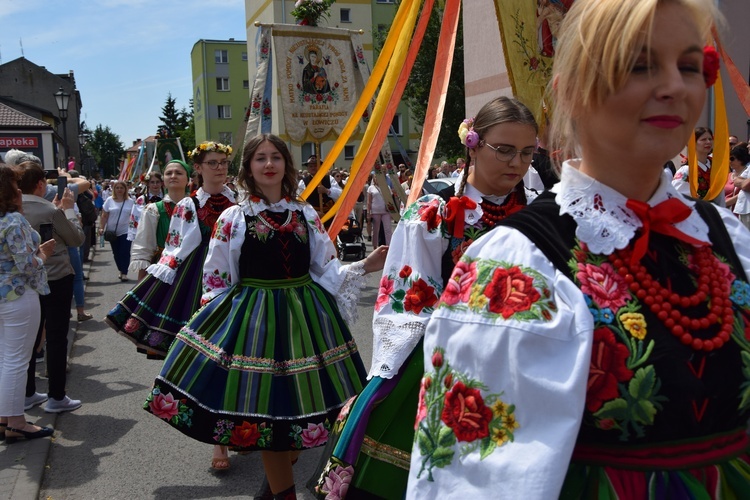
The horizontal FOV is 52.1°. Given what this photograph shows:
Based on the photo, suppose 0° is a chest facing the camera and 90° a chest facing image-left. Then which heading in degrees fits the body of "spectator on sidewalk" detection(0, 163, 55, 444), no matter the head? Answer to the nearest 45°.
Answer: approximately 270°

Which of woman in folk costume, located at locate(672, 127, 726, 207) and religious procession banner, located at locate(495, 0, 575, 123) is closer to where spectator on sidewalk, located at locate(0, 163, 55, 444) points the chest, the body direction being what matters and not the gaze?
the woman in folk costume

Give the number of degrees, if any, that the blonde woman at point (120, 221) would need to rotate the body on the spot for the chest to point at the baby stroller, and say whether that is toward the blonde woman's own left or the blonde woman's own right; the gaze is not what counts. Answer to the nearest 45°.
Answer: approximately 90° to the blonde woman's own left

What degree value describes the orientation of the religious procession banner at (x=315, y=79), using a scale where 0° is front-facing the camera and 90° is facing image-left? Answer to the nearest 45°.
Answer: approximately 0°

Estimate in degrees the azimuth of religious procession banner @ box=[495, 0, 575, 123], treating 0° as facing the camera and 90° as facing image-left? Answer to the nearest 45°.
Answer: approximately 0°

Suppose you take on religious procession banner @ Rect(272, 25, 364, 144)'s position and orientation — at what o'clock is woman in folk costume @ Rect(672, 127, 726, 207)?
The woman in folk costume is roughly at 10 o'clock from the religious procession banner.

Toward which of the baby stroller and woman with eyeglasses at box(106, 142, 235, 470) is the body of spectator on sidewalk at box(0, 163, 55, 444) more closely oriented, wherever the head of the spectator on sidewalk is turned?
the woman with eyeglasses
